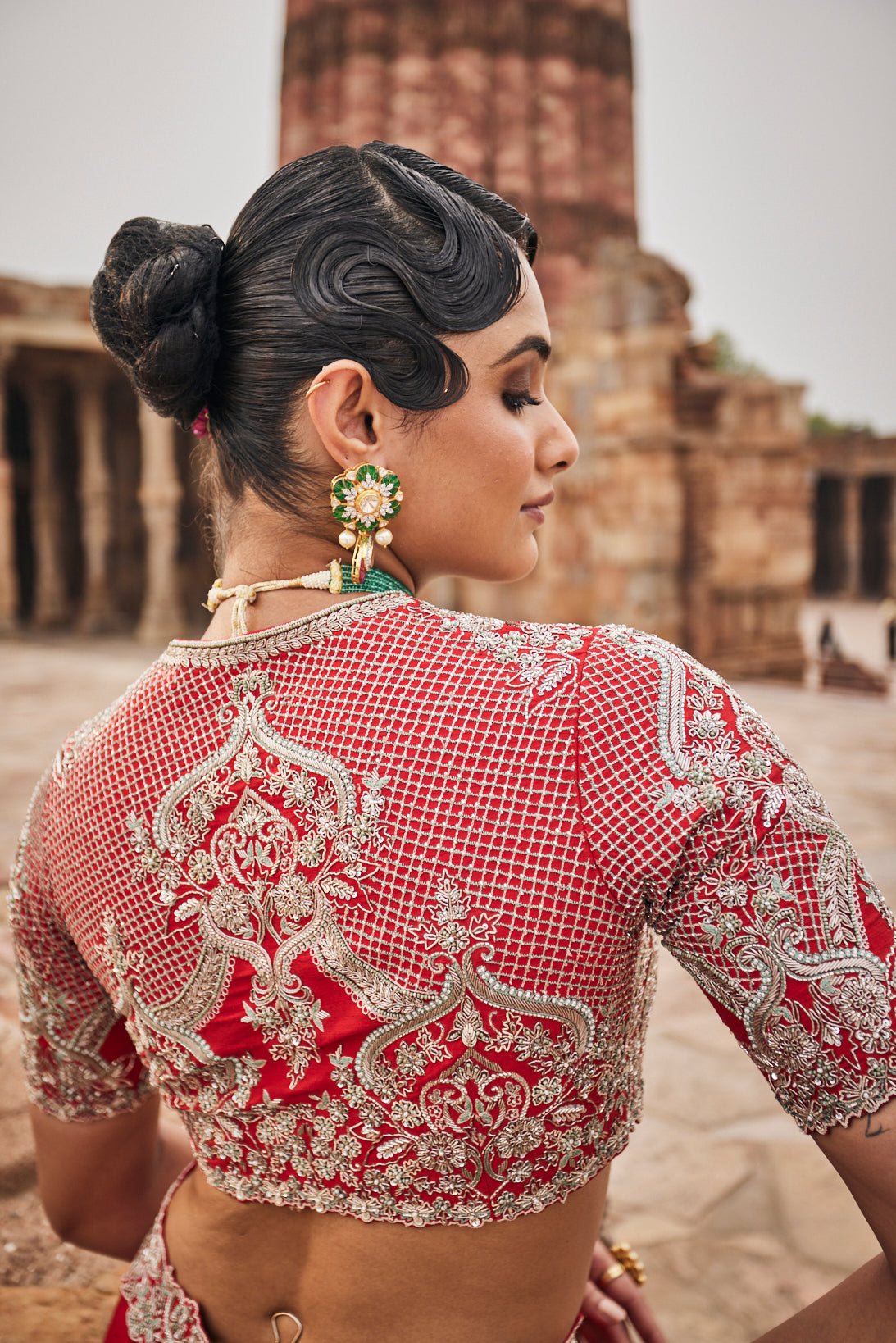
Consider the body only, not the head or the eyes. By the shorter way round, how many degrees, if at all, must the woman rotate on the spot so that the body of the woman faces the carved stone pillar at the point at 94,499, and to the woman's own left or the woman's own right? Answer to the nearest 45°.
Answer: approximately 45° to the woman's own left

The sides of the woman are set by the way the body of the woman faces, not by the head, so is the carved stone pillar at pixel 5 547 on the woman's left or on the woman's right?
on the woman's left

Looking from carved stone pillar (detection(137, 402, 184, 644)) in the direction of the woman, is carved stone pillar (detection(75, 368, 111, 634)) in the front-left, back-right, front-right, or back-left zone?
back-right

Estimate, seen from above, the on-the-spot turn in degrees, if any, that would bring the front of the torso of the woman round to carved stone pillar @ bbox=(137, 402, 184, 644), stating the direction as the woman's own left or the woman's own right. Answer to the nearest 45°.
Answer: approximately 45° to the woman's own left

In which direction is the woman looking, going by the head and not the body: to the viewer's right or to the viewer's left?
to the viewer's right

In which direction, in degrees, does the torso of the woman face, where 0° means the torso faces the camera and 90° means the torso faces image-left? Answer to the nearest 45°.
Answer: approximately 225°
